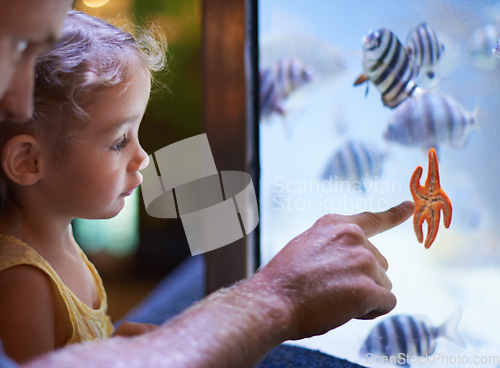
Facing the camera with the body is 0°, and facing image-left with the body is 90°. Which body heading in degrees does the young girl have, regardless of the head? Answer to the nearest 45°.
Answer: approximately 270°

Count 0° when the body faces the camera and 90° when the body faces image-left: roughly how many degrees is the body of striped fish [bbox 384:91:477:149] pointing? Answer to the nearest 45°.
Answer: approximately 90°

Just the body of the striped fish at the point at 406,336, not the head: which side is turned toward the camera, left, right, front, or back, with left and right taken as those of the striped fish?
left

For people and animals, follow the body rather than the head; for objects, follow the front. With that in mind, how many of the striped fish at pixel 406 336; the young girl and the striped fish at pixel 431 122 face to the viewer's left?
2

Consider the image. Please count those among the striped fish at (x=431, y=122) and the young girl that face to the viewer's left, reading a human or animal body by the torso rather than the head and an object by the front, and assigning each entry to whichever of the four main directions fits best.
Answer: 1

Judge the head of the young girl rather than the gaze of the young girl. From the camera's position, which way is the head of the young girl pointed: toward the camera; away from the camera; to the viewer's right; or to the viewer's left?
to the viewer's right
